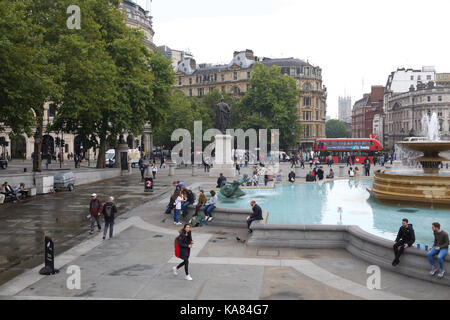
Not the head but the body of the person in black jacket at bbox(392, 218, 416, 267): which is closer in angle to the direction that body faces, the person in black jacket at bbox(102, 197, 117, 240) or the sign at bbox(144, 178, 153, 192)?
the person in black jacket

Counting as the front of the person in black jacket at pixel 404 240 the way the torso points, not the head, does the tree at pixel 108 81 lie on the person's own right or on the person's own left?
on the person's own right

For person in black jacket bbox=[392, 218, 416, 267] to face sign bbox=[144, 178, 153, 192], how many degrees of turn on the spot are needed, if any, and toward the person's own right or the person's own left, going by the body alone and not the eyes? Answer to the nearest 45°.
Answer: approximately 90° to the person's own right

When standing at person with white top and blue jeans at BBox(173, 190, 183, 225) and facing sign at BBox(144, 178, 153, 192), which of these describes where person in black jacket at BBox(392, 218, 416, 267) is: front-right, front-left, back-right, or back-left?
back-right

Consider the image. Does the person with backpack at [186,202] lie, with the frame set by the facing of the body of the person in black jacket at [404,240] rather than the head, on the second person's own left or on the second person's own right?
on the second person's own right

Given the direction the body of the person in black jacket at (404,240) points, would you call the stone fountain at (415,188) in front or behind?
behind

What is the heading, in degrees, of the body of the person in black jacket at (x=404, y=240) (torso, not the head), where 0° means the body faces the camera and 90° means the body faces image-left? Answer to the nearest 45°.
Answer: approximately 45°

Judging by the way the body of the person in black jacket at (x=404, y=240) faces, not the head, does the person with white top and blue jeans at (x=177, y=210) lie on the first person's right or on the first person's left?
on the first person's right

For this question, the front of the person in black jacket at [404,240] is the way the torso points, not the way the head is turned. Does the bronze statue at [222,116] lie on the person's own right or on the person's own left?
on the person's own right

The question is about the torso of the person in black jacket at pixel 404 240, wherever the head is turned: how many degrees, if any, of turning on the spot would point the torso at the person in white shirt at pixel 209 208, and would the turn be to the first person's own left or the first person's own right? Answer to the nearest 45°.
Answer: approximately 90° to the first person's own right
